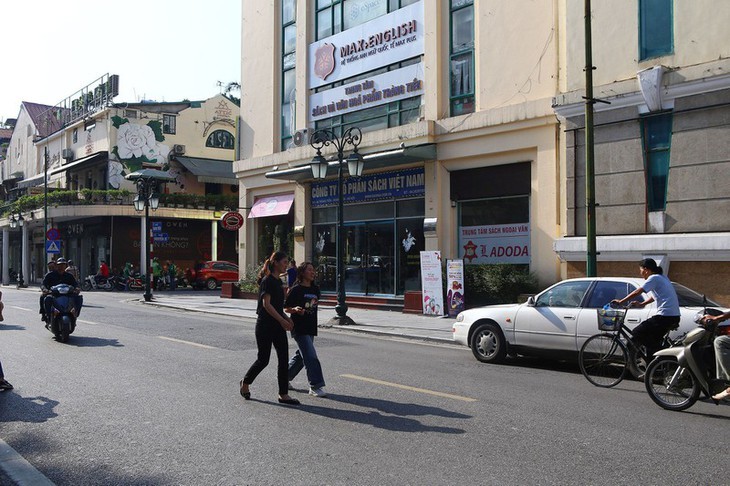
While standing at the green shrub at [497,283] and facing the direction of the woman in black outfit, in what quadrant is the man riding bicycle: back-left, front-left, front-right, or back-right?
front-left

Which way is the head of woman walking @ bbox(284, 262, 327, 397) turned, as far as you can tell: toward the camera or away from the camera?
toward the camera

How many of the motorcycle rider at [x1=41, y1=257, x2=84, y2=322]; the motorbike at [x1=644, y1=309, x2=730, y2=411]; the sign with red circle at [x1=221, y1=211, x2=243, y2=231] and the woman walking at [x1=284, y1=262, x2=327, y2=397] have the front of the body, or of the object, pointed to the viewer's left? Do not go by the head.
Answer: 1

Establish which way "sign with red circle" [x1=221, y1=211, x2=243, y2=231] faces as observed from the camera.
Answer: facing the viewer

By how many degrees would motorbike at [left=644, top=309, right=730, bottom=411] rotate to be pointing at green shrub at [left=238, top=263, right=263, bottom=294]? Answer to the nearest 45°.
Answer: approximately 45° to its right

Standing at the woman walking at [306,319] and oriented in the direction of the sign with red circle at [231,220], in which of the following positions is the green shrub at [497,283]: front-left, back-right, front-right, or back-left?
front-right

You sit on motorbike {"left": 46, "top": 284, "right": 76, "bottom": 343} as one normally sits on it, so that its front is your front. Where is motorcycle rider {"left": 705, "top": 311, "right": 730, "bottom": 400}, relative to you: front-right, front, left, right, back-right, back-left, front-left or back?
front-left

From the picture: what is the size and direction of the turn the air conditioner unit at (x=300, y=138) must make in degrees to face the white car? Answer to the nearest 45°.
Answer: approximately 45° to its left

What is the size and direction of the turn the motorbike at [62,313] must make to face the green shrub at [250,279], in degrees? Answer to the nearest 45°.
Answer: approximately 135° to its left

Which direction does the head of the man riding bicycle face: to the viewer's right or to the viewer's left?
to the viewer's left

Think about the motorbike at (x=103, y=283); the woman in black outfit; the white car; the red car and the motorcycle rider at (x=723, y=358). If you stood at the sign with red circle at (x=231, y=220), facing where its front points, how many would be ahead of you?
3

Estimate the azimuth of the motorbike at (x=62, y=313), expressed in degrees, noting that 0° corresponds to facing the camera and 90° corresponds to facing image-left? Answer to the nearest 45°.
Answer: approximately 0°

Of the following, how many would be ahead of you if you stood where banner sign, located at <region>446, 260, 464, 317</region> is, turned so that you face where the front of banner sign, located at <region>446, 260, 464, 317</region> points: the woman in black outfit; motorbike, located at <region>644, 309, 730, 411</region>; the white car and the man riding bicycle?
4

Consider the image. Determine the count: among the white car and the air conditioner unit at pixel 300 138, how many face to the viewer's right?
0

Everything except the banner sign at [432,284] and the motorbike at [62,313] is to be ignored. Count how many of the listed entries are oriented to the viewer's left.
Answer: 0

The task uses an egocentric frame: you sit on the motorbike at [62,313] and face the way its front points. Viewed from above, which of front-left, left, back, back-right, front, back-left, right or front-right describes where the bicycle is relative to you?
front-left

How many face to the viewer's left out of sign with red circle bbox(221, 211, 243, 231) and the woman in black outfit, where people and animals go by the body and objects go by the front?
0
